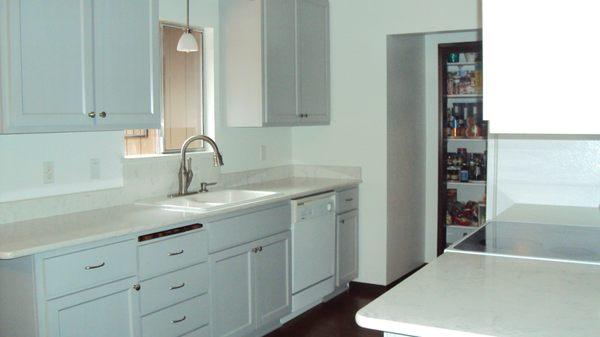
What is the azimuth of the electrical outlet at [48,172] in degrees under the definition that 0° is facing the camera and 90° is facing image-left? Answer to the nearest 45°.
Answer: approximately 0°

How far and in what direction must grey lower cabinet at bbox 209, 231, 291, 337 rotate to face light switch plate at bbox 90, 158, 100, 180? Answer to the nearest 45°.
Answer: approximately 135° to its right

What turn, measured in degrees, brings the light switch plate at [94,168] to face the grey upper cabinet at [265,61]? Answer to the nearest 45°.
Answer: approximately 135° to its left

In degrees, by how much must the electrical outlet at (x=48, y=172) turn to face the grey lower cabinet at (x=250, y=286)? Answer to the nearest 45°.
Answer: approximately 90° to its left

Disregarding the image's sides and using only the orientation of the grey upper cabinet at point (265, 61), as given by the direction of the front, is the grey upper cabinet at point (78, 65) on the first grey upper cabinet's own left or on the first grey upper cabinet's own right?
on the first grey upper cabinet's own right

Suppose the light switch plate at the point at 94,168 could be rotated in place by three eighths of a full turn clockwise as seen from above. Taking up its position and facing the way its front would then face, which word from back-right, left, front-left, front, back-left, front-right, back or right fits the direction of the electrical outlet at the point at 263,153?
right

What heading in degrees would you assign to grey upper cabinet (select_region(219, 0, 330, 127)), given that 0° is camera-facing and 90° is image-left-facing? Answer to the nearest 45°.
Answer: approximately 315°

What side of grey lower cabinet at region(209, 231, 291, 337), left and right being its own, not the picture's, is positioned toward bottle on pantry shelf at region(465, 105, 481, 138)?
left

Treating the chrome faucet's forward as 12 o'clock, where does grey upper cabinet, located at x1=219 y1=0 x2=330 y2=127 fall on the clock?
The grey upper cabinet is roughly at 9 o'clock from the chrome faucet.

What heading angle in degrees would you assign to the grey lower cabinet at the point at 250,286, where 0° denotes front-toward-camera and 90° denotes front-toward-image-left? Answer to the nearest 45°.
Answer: approximately 315°
